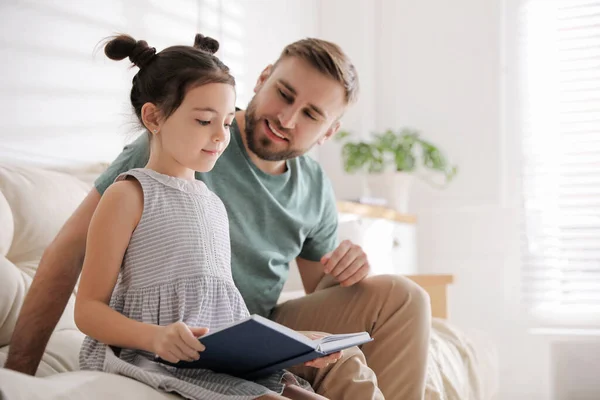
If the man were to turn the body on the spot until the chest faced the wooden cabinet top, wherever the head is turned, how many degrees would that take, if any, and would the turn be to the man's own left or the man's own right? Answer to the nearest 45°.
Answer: approximately 135° to the man's own left

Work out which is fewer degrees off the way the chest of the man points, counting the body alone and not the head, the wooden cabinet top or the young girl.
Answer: the young girl

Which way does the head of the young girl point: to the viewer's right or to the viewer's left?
to the viewer's right

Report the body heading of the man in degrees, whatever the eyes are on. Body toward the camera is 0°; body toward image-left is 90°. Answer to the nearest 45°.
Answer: approximately 315°

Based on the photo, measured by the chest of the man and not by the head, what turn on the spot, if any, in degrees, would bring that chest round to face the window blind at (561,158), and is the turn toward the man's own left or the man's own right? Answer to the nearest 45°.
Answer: approximately 90° to the man's own left
